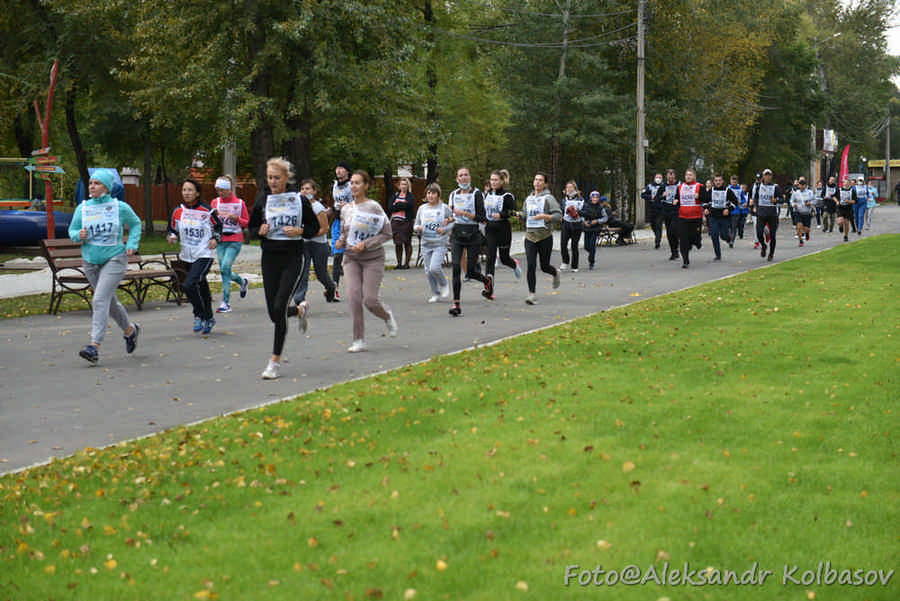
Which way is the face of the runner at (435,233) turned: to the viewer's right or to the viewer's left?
to the viewer's left

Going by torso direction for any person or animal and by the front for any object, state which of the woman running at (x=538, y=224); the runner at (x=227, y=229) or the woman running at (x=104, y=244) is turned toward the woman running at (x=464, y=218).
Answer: the woman running at (x=538, y=224)

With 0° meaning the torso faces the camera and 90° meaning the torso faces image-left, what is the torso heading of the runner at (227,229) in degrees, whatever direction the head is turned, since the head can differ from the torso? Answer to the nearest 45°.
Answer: approximately 45°

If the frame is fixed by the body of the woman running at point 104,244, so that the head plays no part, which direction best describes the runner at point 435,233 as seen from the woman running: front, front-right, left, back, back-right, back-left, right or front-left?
back

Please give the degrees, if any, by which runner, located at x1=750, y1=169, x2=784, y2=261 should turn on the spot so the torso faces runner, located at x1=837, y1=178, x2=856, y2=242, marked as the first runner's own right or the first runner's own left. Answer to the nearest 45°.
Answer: approximately 180°

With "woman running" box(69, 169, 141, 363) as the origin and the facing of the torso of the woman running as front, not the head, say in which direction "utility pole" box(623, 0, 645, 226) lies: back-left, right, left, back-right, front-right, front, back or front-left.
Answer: back

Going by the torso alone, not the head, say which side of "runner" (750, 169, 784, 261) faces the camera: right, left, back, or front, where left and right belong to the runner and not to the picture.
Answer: front

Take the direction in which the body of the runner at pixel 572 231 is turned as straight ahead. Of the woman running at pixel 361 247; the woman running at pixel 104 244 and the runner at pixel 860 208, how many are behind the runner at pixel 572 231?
1

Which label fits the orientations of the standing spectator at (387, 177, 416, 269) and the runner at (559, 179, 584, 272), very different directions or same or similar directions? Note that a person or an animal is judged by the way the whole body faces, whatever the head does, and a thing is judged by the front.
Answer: same or similar directions

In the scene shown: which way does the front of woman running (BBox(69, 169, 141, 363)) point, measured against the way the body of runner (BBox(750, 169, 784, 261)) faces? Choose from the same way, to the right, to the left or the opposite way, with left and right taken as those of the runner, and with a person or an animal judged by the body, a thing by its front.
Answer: the same way

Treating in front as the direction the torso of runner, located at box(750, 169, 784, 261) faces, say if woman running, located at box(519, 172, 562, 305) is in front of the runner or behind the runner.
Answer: in front

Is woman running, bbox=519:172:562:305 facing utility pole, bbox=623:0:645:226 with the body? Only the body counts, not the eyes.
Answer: no

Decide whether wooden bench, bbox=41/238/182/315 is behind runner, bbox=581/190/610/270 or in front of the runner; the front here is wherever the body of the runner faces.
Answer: in front

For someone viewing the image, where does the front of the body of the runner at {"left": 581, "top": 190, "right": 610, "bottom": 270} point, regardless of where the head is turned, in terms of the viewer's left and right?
facing the viewer and to the left of the viewer

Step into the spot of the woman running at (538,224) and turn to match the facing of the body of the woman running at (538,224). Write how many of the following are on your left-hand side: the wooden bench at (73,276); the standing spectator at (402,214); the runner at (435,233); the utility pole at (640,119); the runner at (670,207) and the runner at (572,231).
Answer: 0

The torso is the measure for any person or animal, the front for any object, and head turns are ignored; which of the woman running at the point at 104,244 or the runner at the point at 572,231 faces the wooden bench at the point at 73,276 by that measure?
the runner

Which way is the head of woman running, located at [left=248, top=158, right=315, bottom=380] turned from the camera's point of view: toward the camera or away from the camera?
toward the camera

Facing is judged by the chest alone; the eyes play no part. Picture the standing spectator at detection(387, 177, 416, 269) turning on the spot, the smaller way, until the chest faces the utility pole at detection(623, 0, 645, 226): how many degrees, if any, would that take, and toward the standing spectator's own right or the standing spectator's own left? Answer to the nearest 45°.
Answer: approximately 180°

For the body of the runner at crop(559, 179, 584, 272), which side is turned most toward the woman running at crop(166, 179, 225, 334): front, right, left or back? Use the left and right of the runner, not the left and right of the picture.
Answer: front

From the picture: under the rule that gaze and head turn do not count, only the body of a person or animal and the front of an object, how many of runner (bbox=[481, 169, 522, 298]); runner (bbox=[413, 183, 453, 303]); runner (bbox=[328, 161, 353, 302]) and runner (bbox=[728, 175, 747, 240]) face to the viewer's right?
0

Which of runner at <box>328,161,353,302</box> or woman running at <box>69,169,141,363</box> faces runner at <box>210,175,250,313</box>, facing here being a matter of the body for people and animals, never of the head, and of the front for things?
runner at <box>328,161,353,302</box>
